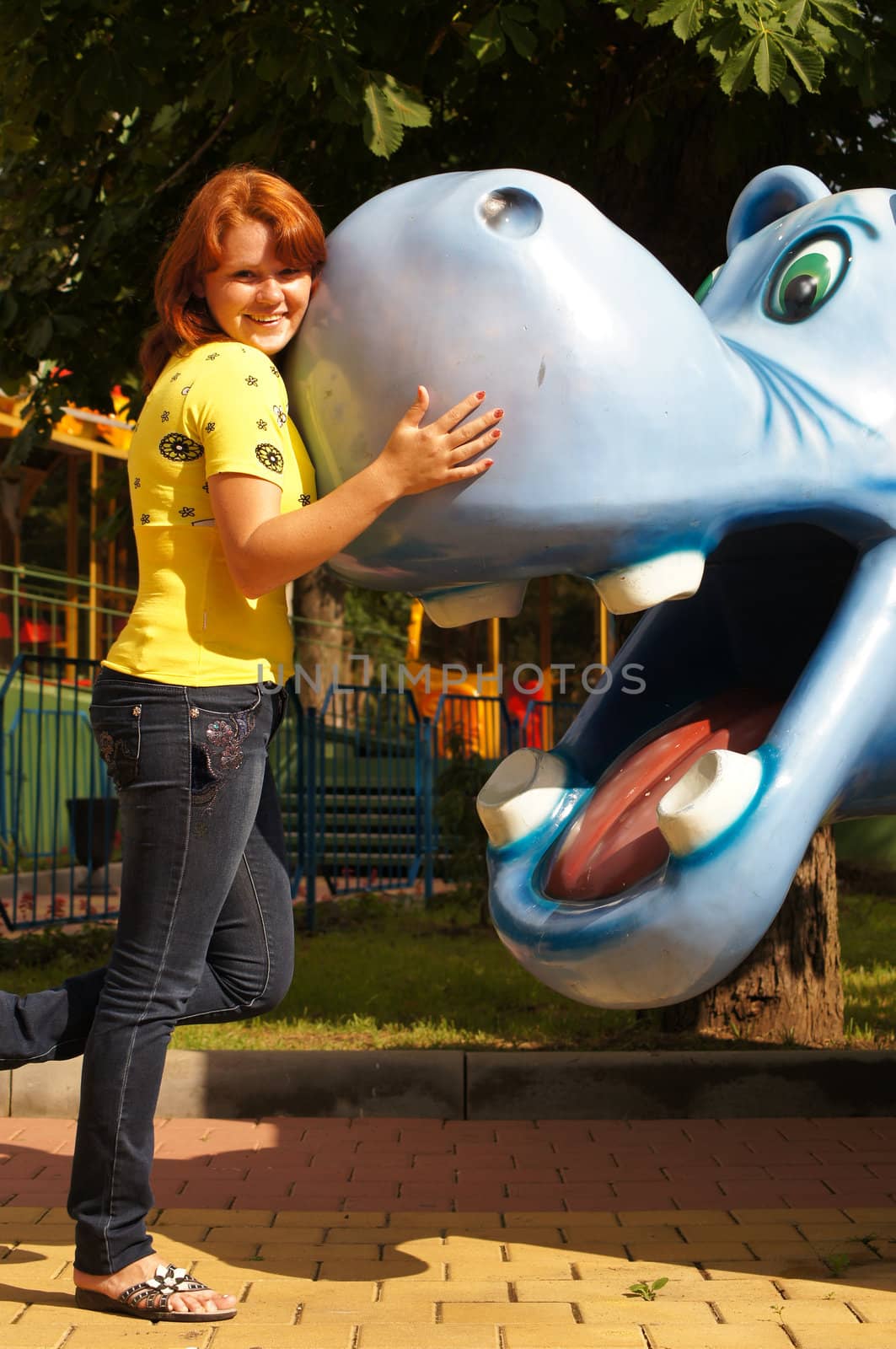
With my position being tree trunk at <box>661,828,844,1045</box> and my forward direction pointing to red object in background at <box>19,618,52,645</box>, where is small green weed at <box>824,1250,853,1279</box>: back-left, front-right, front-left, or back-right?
back-left

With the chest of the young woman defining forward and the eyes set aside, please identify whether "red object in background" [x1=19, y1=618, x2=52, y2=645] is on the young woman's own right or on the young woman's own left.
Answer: on the young woman's own left

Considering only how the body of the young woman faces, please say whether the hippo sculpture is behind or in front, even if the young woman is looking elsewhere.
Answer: in front

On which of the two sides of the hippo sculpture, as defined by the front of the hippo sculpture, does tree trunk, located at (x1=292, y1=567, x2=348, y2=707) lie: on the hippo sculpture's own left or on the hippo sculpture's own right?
on the hippo sculpture's own right

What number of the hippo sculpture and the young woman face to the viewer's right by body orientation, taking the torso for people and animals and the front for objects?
1

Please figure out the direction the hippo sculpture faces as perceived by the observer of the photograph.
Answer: facing the viewer and to the left of the viewer

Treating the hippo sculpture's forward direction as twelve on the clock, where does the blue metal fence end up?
The blue metal fence is roughly at 4 o'clock from the hippo sculpture.

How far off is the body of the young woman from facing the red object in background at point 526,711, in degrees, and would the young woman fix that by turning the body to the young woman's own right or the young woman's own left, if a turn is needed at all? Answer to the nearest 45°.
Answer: approximately 90° to the young woman's own left

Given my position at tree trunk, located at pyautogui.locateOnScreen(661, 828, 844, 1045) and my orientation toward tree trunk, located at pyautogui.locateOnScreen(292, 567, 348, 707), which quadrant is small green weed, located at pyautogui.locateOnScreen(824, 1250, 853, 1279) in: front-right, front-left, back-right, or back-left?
back-left

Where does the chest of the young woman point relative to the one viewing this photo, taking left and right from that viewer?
facing to the right of the viewer

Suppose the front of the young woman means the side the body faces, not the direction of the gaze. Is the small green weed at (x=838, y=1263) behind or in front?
in front

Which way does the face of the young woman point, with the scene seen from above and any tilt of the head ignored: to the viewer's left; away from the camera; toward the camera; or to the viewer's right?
toward the camera

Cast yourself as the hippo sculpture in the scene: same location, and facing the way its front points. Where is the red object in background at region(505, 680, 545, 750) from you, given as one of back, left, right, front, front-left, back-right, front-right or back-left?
back-right
